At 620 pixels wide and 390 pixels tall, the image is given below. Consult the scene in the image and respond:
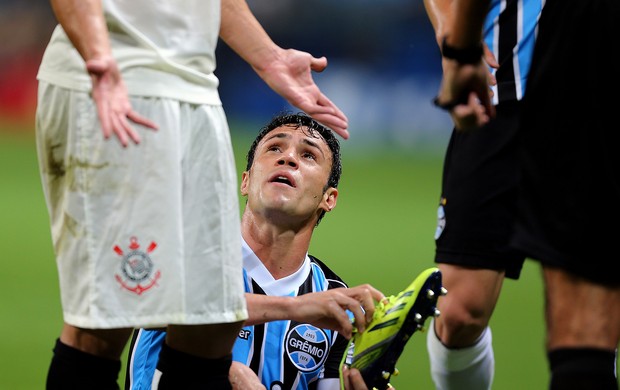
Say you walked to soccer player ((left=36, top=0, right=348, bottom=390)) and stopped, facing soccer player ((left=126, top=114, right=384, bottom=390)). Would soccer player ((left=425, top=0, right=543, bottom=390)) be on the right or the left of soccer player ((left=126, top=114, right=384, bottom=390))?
right

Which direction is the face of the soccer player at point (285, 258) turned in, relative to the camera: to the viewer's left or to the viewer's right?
to the viewer's left

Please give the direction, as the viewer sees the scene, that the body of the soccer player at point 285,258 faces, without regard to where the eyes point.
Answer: toward the camera

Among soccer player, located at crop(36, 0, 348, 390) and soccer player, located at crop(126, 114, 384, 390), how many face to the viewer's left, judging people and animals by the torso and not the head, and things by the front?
0

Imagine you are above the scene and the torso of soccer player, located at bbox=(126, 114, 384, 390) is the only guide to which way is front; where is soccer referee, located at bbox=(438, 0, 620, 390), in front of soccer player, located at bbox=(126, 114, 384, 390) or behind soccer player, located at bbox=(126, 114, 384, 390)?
in front

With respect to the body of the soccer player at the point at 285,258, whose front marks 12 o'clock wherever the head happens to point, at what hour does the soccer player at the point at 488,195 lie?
the soccer player at the point at 488,195 is roughly at 10 o'clock from the soccer player at the point at 285,258.
